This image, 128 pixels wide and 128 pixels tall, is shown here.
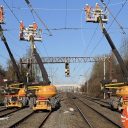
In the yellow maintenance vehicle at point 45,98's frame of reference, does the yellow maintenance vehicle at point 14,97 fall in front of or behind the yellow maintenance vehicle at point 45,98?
behind

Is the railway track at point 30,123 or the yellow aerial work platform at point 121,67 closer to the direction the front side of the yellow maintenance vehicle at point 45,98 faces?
the railway track

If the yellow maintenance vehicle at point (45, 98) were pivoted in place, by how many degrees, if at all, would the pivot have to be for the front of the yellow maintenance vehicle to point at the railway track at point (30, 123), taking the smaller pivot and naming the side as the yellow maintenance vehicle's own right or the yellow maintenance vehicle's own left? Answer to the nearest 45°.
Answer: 0° — it already faces it

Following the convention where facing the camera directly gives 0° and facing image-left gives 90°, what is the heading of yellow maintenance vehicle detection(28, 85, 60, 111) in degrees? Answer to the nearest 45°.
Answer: approximately 0°

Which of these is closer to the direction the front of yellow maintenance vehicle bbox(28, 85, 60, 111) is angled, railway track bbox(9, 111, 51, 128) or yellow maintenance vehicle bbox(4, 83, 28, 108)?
the railway track

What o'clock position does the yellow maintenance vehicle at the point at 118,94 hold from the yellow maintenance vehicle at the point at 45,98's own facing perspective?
the yellow maintenance vehicle at the point at 118,94 is roughly at 9 o'clock from the yellow maintenance vehicle at the point at 45,98.
